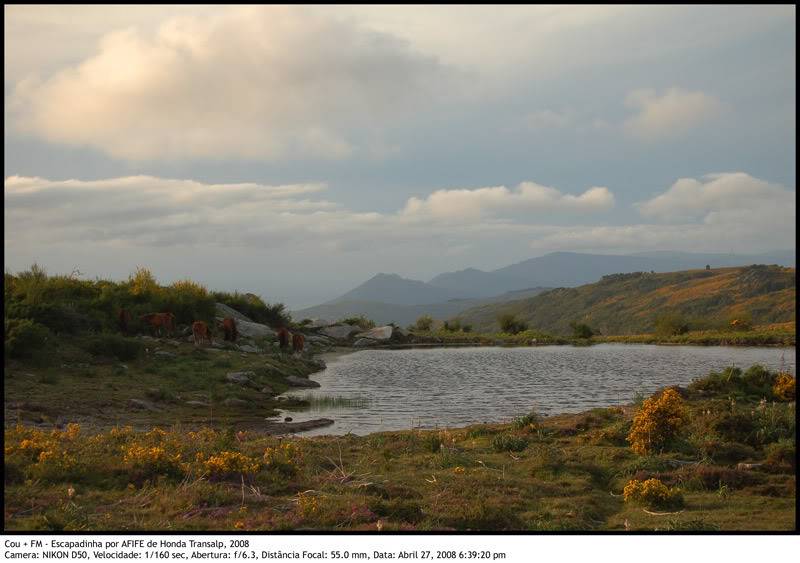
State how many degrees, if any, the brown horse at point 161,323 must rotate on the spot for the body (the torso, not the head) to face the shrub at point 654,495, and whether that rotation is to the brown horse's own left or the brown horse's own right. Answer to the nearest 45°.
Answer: approximately 90° to the brown horse's own left

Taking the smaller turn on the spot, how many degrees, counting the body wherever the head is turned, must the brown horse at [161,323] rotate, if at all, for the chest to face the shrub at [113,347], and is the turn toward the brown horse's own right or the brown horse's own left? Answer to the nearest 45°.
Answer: approximately 90° to the brown horse's own left

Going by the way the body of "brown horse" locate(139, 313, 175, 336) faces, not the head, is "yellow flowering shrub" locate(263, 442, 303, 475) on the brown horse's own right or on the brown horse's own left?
on the brown horse's own left

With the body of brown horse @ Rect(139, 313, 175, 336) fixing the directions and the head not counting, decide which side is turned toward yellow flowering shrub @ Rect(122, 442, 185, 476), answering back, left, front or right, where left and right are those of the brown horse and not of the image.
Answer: left

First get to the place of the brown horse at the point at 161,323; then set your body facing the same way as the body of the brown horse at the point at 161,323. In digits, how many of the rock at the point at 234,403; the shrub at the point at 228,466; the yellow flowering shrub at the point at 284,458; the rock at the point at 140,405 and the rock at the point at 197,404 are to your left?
5

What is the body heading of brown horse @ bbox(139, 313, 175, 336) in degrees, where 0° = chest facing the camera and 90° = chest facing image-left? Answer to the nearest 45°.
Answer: approximately 90°

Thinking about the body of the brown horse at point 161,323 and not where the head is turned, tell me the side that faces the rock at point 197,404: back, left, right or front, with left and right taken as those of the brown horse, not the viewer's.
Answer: left
